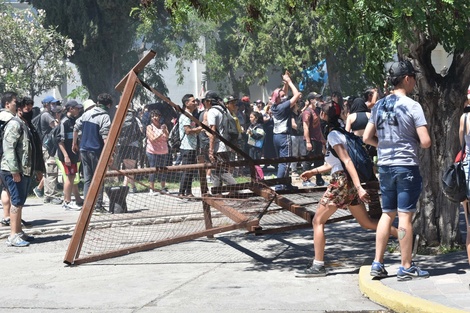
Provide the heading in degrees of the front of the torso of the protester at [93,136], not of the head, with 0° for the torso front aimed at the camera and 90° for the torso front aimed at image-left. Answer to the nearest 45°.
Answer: approximately 225°

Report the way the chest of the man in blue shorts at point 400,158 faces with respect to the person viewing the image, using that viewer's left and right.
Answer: facing away from the viewer and to the right of the viewer

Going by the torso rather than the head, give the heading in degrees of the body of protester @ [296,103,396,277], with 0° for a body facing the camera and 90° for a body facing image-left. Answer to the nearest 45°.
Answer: approximately 90°

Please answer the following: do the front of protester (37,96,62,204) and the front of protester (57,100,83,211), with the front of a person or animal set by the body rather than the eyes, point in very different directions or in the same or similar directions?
same or similar directions

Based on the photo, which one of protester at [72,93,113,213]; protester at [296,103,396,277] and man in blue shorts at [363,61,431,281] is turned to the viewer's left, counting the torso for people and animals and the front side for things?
protester at [296,103,396,277]

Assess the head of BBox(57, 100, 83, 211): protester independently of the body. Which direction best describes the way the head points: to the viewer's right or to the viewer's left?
to the viewer's right

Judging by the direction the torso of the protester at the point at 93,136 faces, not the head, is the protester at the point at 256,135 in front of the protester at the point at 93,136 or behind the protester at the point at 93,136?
in front

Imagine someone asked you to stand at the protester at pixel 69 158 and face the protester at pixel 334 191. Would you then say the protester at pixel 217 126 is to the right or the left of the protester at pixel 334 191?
left

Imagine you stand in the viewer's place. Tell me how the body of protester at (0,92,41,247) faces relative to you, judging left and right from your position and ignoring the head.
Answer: facing to the right of the viewer
